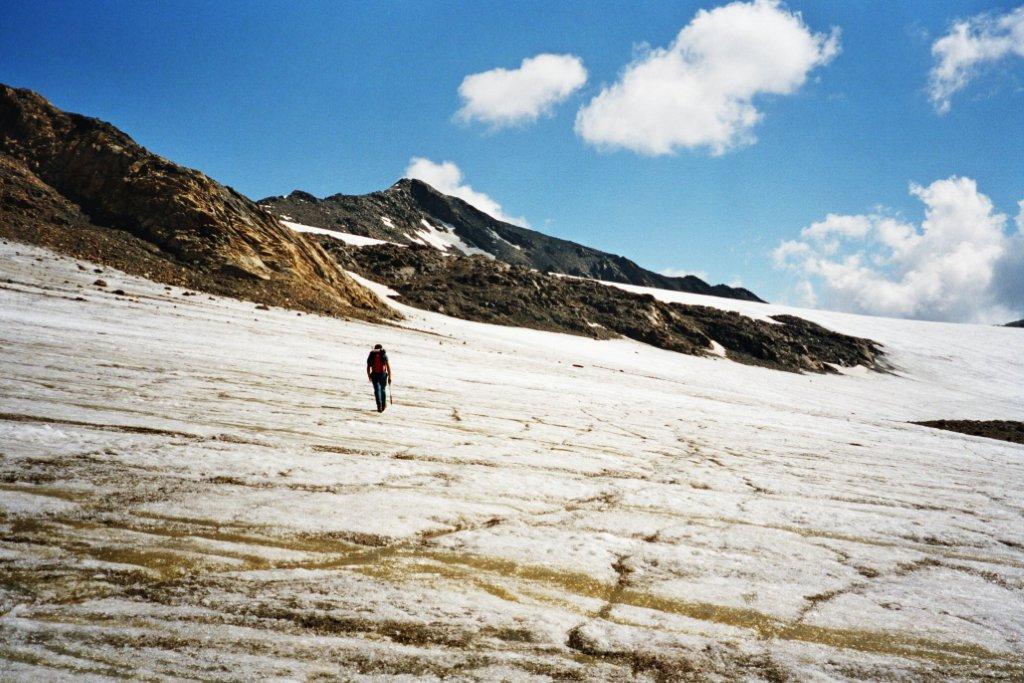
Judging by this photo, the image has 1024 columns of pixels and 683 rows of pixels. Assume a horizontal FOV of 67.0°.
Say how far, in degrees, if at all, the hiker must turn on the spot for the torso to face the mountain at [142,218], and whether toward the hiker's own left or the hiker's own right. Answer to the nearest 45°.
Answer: approximately 45° to the hiker's own left

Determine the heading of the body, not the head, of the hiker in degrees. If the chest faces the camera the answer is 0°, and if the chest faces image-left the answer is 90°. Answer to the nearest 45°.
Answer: approximately 180°
